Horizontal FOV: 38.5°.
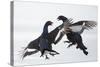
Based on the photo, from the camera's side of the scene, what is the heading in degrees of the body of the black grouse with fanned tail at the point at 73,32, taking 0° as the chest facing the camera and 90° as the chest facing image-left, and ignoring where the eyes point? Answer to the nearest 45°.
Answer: approximately 90°

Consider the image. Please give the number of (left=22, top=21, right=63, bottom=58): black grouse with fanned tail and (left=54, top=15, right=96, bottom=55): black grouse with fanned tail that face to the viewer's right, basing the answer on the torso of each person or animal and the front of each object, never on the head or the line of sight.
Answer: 1

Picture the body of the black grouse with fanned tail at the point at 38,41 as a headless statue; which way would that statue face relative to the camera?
to the viewer's right

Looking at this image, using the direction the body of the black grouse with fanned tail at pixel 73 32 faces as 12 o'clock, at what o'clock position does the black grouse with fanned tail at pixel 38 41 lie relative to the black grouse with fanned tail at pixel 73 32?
the black grouse with fanned tail at pixel 38 41 is roughly at 11 o'clock from the black grouse with fanned tail at pixel 73 32.

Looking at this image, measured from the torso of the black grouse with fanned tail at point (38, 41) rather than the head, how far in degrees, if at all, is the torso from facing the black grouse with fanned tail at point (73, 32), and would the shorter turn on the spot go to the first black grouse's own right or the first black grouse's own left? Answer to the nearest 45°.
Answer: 0° — it already faces it

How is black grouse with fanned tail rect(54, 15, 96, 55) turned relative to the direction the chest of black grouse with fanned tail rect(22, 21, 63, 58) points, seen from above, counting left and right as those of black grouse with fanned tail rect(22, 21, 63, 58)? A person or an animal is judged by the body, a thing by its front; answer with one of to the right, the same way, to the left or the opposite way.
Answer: the opposite way
